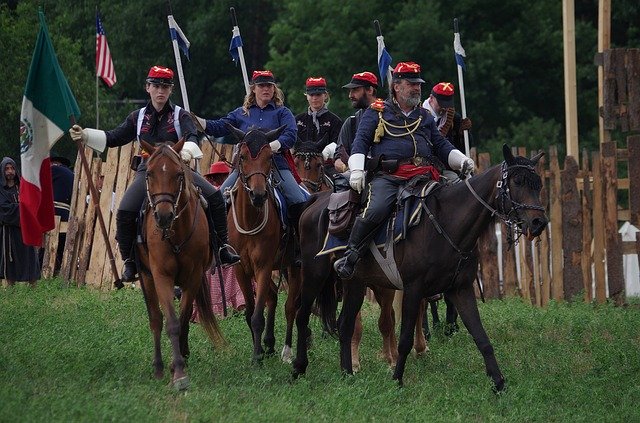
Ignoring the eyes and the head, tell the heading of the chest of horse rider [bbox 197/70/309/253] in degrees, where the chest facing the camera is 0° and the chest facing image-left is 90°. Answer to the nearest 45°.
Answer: approximately 0°

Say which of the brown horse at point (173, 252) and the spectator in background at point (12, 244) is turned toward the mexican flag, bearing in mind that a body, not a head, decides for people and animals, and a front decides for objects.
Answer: the spectator in background

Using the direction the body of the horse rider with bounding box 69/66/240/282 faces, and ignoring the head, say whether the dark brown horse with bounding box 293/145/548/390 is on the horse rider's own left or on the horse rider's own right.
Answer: on the horse rider's own left

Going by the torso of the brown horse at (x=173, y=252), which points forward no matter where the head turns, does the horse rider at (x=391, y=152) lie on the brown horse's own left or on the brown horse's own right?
on the brown horse's own left

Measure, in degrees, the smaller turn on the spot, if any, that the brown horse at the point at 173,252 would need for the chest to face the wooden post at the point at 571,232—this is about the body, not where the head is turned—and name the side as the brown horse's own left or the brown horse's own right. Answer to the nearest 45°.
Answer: approximately 135° to the brown horse's own left

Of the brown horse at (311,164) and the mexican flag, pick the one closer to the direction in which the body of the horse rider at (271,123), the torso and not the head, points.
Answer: the mexican flag

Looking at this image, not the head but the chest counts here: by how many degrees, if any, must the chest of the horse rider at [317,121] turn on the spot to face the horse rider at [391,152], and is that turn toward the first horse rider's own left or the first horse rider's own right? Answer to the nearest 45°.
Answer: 0° — they already face them
